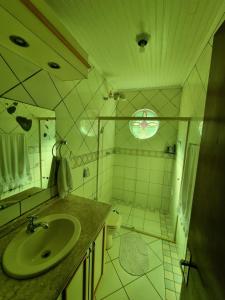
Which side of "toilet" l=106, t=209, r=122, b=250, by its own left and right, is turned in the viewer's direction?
right

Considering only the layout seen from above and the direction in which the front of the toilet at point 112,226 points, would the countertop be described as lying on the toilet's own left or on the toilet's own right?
on the toilet's own right

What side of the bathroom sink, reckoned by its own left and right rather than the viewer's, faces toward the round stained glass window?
left

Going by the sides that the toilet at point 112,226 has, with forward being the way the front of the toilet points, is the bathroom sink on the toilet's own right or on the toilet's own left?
on the toilet's own right

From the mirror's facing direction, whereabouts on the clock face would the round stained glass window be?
The round stained glass window is roughly at 10 o'clock from the mirror.

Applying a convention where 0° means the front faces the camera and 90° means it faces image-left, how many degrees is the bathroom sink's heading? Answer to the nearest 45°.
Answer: approximately 315°

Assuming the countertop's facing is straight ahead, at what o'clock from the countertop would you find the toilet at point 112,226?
The toilet is roughly at 9 o'clock from the countertop.

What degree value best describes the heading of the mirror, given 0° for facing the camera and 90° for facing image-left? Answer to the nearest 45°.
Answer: approximately 315°
